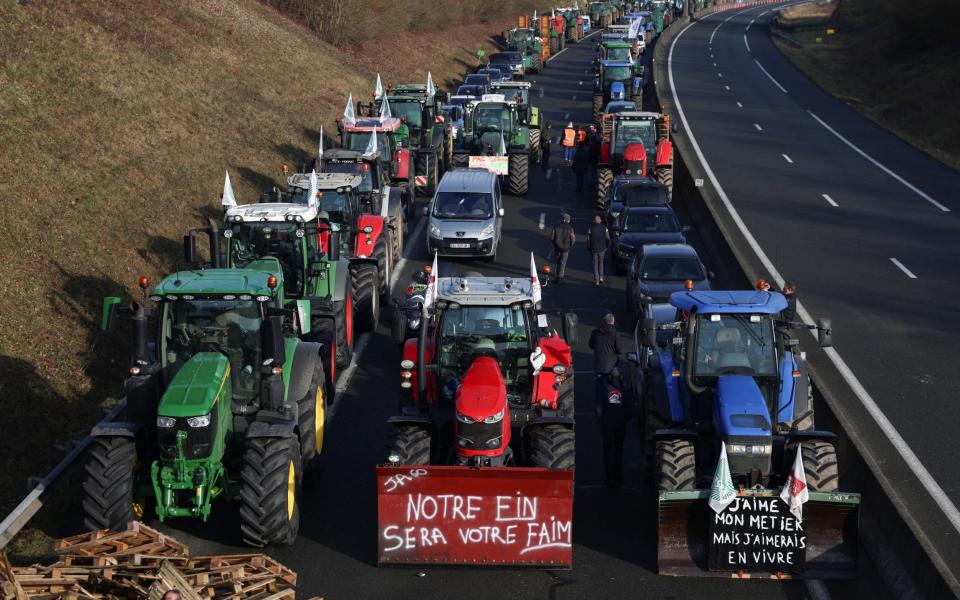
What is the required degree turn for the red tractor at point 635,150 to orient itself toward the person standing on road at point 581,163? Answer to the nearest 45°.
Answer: approximately 135° to its right

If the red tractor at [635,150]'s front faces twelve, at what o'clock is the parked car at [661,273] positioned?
The parked car is roughly at 12 o'clock from the red tractor.

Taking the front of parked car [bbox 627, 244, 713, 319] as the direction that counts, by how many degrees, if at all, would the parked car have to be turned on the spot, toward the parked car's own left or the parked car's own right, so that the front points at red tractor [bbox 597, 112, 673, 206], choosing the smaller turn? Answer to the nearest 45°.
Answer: approximately 180°

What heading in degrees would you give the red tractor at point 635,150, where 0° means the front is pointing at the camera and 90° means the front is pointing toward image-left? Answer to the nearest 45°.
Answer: approximately 0°

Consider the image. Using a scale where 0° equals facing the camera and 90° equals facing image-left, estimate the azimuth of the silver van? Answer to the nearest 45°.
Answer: approximately 0°

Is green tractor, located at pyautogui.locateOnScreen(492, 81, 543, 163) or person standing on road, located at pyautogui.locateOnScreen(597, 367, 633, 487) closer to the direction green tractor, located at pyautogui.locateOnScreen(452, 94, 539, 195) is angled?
the person standing on road

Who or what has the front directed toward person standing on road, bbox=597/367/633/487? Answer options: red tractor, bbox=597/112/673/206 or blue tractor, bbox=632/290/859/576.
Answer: the red tractor

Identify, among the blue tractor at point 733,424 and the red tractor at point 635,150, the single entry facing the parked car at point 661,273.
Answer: the red tractor

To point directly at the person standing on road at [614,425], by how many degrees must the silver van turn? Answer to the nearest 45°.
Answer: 0° — it already faces them

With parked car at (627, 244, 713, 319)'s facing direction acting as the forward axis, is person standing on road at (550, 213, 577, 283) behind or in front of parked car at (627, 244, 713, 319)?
behind
